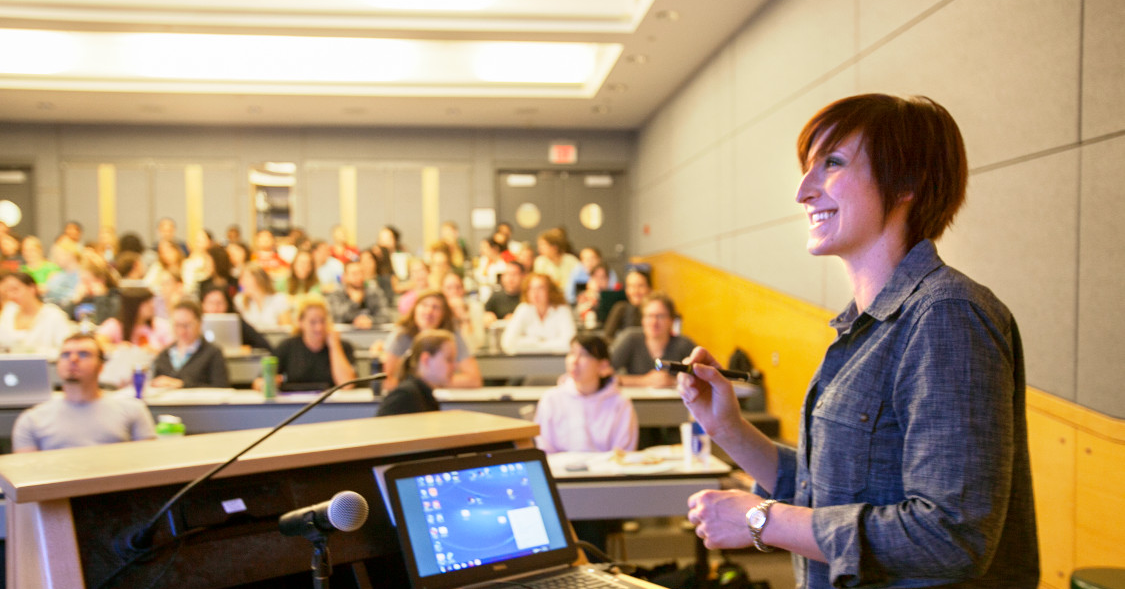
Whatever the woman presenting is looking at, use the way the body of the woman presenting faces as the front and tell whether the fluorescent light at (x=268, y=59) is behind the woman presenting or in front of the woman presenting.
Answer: in front

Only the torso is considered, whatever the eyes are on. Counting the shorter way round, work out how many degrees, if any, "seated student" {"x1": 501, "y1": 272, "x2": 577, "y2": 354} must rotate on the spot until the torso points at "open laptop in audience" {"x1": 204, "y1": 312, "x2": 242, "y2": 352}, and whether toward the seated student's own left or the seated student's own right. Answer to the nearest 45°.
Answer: approximately 90° to the seated student's own right

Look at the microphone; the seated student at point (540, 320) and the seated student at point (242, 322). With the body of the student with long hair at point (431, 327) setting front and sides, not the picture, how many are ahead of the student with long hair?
1

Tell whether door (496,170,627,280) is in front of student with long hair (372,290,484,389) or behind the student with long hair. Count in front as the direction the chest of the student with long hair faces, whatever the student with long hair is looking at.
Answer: behind

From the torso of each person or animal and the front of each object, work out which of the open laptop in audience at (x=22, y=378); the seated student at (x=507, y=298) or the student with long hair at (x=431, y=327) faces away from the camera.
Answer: the open laptop in audience

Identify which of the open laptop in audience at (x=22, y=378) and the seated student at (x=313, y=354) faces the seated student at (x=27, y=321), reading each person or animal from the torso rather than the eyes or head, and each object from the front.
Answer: the open laptop in audience

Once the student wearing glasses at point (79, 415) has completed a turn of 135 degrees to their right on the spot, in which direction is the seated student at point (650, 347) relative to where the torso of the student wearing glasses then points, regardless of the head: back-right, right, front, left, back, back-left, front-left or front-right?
back-right

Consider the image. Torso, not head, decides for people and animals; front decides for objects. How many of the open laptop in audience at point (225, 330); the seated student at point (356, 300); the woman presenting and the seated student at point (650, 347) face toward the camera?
2

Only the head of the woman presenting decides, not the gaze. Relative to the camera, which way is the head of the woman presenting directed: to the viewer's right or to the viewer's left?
to the viewer's left

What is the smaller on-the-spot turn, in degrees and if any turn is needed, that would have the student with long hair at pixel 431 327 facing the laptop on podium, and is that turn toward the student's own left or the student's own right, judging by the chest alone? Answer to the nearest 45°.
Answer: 0° — they already face it

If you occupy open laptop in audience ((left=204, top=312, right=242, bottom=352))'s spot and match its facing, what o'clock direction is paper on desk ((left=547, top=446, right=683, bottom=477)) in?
The paper on desk is roughly at 5 o'clock from the open laptop in audience.

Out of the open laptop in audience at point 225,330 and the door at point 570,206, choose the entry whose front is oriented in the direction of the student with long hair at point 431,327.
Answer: the door

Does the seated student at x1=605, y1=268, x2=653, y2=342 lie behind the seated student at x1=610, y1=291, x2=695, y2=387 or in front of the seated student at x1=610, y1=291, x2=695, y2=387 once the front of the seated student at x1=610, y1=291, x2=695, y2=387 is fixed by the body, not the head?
behind

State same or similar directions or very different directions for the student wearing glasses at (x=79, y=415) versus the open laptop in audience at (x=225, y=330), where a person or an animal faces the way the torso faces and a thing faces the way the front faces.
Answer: very different directions

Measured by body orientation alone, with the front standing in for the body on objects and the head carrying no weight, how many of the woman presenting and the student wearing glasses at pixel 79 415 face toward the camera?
1
